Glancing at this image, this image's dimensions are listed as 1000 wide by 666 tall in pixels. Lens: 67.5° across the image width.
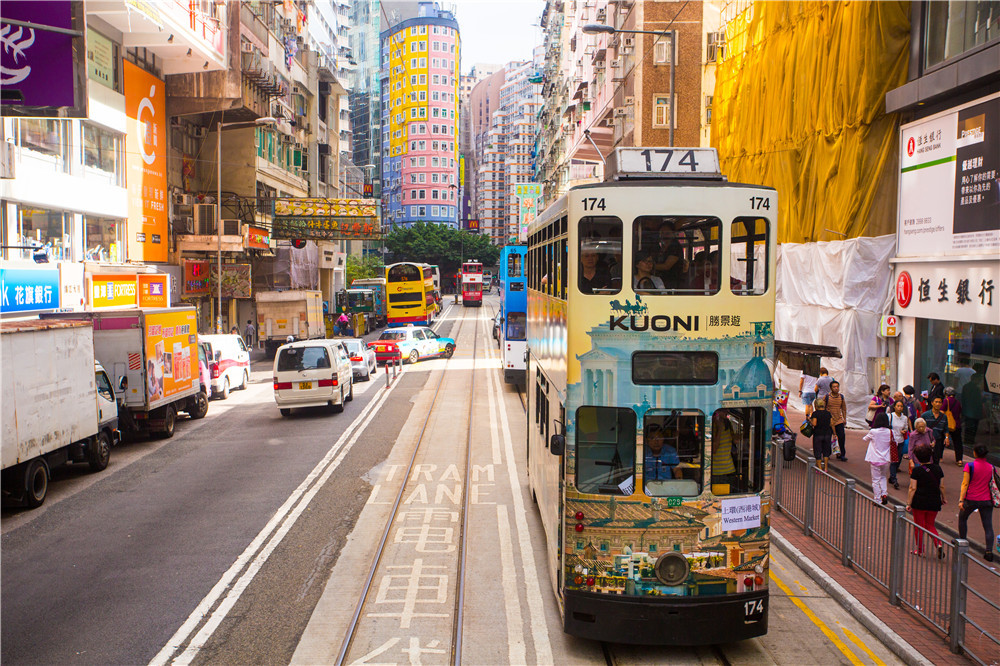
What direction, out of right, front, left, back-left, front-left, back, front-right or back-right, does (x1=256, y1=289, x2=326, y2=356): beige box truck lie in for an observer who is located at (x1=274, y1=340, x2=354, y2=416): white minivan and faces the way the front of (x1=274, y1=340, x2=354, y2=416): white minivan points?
front

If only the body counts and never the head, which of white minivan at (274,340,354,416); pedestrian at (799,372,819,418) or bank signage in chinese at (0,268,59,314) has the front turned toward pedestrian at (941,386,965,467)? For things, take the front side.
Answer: the bank signage in chinese

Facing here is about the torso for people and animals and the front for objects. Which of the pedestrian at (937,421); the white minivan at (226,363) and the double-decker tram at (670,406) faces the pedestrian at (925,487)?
the pedestrian at (937,421)

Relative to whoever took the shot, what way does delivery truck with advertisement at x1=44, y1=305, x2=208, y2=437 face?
facing away from the viewer and to the right of the viewer

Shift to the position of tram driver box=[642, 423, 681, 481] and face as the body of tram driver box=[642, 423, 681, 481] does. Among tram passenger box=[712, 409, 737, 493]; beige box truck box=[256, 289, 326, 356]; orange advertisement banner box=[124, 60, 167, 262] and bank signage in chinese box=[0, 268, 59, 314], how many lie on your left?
1

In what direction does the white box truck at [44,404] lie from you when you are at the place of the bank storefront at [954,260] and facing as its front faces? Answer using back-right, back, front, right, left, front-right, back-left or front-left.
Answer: front

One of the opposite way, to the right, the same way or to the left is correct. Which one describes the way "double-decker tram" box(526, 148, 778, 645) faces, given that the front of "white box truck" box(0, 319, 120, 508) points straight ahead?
the opposite way

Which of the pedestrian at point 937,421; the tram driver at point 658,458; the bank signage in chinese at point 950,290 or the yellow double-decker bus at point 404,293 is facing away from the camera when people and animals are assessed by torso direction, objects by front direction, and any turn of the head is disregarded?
the yellow double-decker bus

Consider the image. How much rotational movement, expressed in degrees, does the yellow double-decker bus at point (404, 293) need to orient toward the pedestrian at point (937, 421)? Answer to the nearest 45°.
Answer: approximately 180°

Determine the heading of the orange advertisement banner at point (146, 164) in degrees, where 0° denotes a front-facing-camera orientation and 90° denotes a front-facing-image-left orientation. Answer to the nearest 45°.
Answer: approximately 315°

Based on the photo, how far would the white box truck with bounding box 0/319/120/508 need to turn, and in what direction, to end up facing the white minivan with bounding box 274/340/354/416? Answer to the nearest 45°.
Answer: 0° — it already faces it

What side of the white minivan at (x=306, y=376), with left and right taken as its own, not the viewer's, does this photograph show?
back

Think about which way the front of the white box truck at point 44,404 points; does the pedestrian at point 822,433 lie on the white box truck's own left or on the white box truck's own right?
on the white box truck's own right

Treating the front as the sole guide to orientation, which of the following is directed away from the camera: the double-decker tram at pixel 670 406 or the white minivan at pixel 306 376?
the white minivan

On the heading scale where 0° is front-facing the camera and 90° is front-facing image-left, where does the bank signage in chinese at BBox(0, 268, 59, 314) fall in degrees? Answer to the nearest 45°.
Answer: approximately 315°

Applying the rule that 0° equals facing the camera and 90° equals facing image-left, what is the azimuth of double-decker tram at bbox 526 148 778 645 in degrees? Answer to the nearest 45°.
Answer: approximately 0°

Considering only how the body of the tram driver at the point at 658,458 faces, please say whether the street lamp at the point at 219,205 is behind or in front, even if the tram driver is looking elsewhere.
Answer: behind

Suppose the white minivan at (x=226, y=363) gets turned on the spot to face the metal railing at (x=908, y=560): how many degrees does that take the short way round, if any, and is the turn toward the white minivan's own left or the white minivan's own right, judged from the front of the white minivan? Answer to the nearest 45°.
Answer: approximately 135° to the white minivan's own right

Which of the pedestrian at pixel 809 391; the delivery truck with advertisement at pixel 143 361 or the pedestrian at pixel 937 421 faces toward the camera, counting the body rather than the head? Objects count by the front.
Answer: the pedestrian at pixel 937 421
